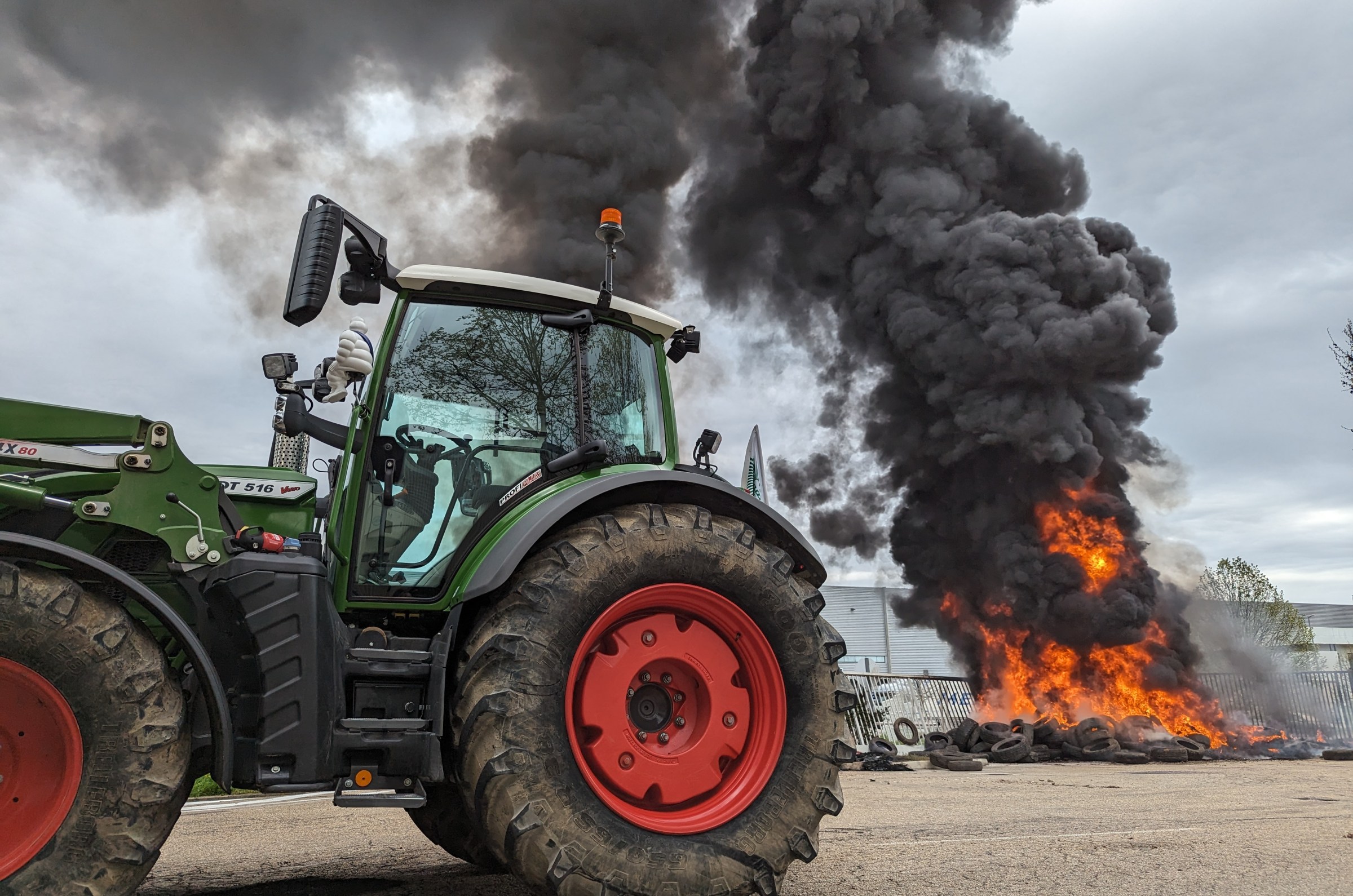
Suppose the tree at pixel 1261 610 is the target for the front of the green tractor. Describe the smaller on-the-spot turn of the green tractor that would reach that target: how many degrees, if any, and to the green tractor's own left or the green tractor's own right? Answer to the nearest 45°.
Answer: approximately 135° to the green tractor's own right

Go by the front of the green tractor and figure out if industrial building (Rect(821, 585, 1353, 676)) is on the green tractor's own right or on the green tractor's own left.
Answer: on the green tractor's own right

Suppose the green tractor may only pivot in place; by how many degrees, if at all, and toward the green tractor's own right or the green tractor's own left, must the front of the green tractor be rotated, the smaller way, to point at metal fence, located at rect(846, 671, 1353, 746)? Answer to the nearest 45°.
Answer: approximately 135° to the green tractor's own right

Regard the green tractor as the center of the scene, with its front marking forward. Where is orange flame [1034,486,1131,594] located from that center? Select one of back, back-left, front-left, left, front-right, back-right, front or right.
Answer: back-right

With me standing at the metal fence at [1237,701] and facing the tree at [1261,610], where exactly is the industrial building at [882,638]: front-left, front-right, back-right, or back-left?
front-left

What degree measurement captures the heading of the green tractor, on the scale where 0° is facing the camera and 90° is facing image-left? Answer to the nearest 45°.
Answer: approximately 90°

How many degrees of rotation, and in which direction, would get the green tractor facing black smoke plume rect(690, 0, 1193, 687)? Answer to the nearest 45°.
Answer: approximately 135° to its right

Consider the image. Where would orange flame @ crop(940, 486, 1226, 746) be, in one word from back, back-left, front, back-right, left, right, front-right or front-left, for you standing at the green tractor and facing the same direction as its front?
back-right
